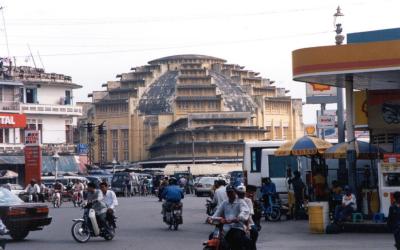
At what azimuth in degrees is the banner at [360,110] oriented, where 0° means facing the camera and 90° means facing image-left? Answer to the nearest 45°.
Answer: approximately 0°

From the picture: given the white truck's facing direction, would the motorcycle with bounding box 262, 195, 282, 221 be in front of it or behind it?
in front

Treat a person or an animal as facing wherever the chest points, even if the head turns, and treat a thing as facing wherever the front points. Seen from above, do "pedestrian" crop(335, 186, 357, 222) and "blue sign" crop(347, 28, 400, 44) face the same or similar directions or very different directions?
same or similar directions

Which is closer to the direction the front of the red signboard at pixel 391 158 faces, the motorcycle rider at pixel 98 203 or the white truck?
the motorcycle rider

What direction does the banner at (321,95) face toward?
toward the camera

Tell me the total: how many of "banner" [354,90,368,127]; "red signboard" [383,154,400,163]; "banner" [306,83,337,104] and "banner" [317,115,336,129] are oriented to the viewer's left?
0

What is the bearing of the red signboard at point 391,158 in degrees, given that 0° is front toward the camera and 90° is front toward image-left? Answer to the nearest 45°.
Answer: approximately 0°

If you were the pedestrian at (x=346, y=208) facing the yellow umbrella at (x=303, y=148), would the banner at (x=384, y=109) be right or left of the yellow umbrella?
right

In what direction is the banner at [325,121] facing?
toward the camera
